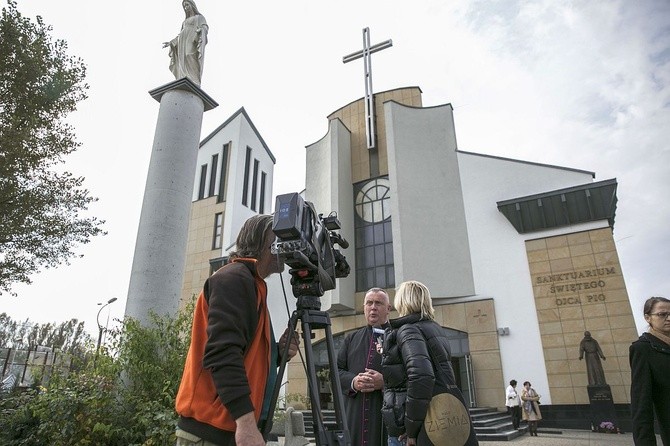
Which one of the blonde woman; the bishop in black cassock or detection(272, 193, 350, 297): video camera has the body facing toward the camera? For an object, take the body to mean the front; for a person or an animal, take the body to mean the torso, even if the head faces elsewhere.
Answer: the bishop in black cassock

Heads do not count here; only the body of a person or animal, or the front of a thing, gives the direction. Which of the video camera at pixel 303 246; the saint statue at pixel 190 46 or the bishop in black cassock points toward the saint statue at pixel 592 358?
the video camera

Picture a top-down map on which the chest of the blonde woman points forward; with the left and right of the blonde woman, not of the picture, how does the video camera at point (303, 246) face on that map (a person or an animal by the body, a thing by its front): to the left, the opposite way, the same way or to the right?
to the right

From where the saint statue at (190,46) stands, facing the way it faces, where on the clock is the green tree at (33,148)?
The green tree is roughly at 3 o'clock from the saint statue.

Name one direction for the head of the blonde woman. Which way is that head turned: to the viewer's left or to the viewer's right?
to the viewer's left

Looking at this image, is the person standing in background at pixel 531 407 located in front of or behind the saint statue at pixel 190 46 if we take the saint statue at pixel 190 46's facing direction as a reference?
behind

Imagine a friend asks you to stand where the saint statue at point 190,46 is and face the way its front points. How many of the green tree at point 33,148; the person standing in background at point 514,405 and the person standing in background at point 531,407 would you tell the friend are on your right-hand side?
1

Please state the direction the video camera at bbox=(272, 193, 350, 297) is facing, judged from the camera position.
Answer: facing away from the viewer and to the right of the viewer

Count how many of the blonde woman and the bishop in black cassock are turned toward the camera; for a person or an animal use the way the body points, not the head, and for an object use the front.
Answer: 1

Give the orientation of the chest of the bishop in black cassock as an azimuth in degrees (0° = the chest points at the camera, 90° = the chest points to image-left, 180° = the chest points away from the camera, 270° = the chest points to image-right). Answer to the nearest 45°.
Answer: approximately 0°

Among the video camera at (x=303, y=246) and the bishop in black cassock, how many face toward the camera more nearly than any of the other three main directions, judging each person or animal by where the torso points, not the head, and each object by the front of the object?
1
